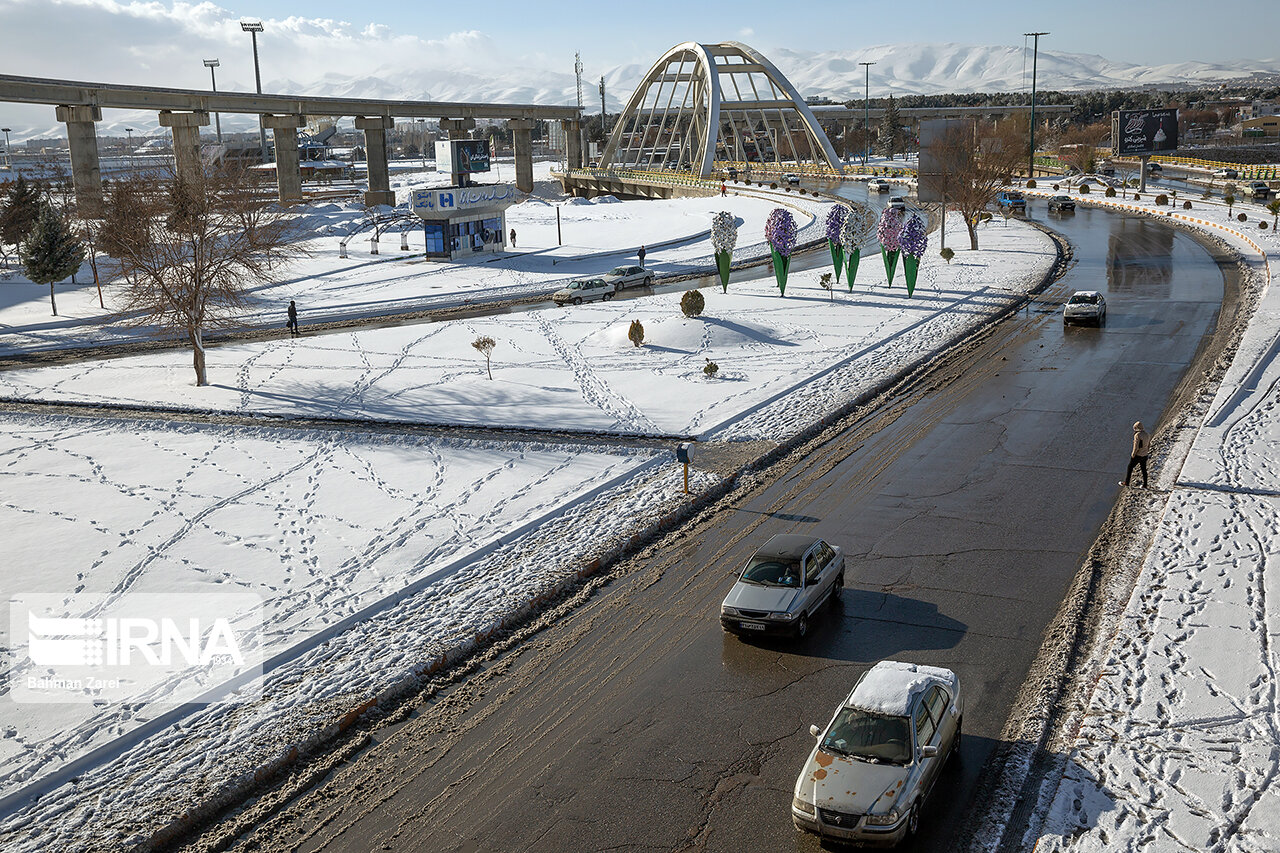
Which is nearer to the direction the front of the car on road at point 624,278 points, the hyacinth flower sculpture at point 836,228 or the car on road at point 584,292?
the car on road

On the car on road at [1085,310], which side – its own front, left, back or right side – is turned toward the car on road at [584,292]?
right

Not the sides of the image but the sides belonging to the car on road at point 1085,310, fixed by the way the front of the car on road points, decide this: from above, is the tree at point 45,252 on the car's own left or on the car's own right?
on the car's own right

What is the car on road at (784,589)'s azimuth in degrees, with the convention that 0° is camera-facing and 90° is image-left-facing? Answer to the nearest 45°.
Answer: approximately 45°

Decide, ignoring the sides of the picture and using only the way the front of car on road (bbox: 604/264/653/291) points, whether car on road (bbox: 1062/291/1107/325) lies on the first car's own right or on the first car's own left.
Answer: on the first car's own left

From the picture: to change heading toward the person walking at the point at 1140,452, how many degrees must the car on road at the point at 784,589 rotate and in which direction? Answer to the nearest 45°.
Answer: approximately 180°

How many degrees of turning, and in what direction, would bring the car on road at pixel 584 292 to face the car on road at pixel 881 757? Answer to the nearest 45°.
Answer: approximately 45° to its left

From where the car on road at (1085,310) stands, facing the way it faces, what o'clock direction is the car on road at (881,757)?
the car on road at (881,757) is roughly at 12 o'clock from the car on road at (1085,310).

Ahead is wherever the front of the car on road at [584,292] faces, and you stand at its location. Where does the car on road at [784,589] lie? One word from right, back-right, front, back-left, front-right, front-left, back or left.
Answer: front-left

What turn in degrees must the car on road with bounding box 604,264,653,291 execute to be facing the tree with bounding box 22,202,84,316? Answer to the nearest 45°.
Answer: approximately 45° to its right
